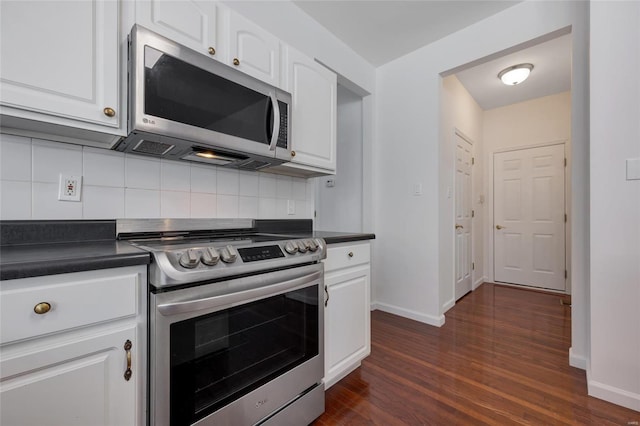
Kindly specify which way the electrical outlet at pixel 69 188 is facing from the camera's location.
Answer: facing the viewer

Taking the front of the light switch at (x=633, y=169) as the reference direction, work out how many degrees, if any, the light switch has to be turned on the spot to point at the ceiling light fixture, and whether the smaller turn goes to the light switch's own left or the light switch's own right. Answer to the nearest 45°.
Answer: approximately 135° to the light switch's own right

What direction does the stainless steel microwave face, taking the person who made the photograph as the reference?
facing the viewer and to the right of the viewer

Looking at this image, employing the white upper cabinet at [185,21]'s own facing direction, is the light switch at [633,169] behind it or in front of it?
in front

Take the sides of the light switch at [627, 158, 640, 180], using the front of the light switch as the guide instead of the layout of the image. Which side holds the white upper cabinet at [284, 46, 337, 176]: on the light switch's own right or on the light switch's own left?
on the light switch's own right

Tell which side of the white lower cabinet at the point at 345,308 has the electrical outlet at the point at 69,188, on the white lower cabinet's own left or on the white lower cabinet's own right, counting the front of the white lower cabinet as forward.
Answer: on the white lower cabinet's own right

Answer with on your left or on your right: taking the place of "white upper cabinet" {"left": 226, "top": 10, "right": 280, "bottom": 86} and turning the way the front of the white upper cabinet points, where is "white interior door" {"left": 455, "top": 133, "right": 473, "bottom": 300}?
on your left

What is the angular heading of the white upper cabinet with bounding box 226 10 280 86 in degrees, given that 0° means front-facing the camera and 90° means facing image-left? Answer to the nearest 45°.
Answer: approximately 315°
